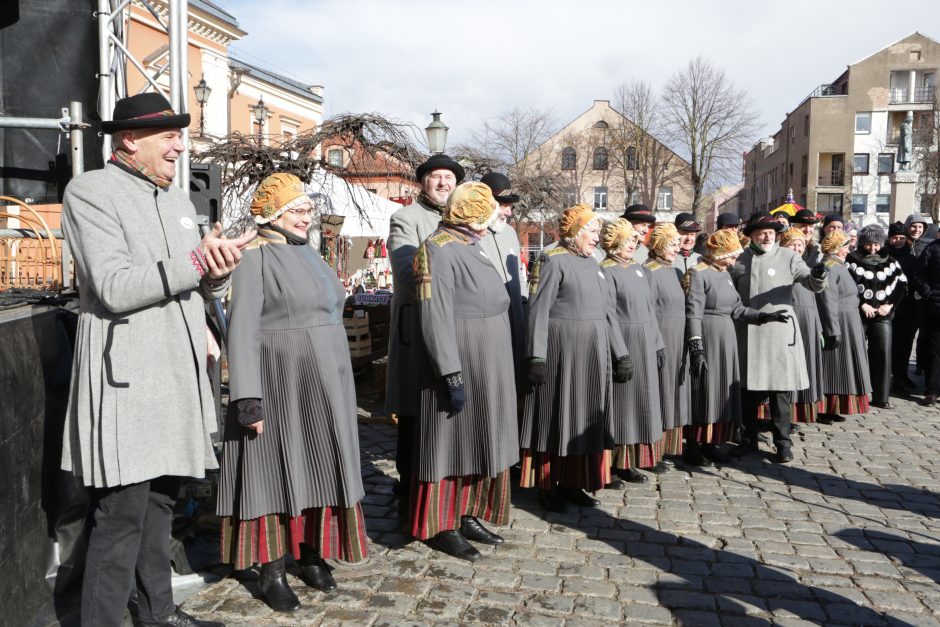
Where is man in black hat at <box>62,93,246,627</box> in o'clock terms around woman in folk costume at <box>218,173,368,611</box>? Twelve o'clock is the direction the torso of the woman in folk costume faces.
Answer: The man in black hat is roughly at 3 o'clock from the woman in folk costume.

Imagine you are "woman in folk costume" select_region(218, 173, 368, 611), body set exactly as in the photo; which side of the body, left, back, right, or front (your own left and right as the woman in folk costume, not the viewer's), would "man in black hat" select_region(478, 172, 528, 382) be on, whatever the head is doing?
left

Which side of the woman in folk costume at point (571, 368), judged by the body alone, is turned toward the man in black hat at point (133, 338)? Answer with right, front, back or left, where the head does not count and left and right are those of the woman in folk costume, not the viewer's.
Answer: right

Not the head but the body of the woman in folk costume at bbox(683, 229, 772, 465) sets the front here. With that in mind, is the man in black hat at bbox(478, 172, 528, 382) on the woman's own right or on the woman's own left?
on the woman's own right

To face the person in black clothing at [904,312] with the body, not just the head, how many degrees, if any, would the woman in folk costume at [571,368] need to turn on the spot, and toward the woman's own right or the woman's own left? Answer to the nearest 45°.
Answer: approximately 90° to the woman's own left

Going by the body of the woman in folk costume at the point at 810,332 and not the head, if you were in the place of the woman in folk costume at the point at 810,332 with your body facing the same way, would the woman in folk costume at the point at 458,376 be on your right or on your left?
on your right

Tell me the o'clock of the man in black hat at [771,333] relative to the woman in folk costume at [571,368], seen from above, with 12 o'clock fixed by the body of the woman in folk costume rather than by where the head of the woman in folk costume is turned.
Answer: The man in black hat is roughly at 9 o'clock from the woman in folk costume.

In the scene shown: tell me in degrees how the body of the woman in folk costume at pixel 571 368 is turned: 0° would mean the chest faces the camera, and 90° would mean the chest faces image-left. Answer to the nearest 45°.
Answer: approximately 315°

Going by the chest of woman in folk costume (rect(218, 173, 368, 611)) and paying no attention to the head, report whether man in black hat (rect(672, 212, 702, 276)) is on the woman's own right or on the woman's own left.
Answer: on the woman's own left

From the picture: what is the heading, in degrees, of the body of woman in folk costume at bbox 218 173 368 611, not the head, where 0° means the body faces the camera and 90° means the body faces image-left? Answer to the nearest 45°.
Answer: approximately 315°
